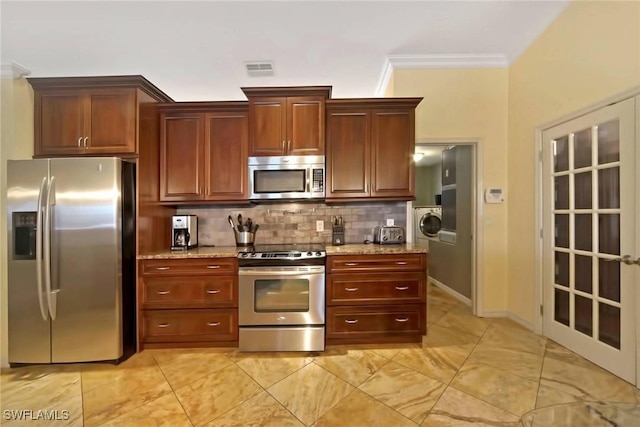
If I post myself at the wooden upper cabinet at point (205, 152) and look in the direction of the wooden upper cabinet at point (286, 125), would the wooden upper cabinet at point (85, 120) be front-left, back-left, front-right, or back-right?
back-right

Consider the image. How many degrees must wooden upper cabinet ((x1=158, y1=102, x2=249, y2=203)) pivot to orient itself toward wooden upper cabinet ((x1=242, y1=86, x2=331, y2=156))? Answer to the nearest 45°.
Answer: approximately 45° to its left

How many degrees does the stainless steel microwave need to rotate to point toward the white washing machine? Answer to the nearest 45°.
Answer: approximately 135° to its left

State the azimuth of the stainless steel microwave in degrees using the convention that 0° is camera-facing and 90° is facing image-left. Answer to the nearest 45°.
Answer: approximately 0°

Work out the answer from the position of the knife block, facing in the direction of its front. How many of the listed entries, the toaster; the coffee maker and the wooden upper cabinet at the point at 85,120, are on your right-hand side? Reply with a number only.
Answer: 2
